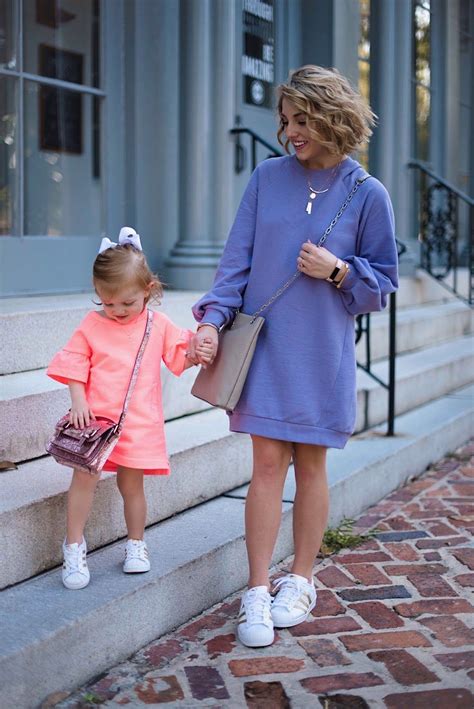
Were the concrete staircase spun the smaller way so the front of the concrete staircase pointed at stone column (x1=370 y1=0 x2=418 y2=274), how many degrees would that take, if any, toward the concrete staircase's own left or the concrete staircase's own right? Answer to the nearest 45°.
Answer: approximately 135° to the concrete staircase's own left

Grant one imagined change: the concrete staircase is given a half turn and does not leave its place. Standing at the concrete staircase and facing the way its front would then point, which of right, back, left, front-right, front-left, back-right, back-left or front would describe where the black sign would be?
front-right

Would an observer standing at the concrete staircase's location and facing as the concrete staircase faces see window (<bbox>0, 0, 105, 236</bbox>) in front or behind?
behind

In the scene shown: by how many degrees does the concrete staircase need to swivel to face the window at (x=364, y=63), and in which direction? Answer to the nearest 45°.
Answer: approximately 135° to its left

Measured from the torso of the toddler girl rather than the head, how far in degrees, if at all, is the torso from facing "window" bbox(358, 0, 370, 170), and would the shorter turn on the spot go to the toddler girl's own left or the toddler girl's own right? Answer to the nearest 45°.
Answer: approximately 180°

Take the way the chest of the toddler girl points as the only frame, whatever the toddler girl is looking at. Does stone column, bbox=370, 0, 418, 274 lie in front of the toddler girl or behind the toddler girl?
behind

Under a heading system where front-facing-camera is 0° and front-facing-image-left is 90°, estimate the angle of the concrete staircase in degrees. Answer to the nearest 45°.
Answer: approximately 315°

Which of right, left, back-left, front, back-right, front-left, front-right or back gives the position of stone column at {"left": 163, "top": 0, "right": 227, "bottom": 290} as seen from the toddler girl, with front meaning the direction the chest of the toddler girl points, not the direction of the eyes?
back

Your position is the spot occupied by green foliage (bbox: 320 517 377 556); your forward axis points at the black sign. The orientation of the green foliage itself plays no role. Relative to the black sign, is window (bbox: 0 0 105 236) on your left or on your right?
left

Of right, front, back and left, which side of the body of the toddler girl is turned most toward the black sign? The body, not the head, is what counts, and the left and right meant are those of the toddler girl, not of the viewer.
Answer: back
